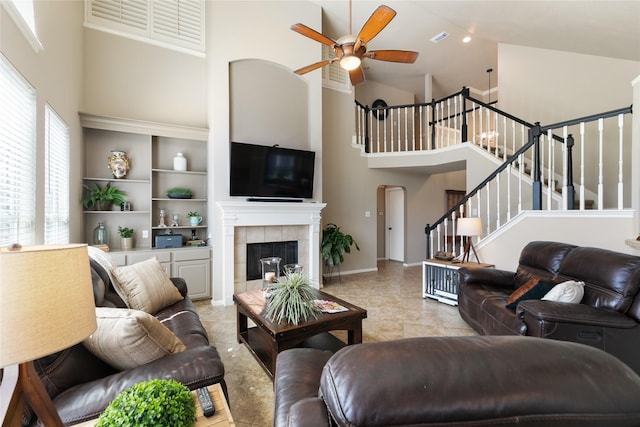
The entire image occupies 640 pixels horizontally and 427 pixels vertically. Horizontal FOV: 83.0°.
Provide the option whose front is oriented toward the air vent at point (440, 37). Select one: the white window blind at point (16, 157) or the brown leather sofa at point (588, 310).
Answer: the white window blind

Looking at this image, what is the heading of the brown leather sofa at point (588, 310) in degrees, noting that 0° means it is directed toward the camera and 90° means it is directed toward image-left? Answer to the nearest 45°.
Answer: approximately 45°

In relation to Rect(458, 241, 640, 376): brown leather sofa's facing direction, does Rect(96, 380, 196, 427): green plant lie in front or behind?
in front

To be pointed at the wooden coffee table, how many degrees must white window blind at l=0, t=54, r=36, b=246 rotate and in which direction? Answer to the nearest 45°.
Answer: approximately 45° to its right

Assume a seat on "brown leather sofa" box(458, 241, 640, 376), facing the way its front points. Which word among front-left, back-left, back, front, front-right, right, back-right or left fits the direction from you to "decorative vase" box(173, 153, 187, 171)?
front-right

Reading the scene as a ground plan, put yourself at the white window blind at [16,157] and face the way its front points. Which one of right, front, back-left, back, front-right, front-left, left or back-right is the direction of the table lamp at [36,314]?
right

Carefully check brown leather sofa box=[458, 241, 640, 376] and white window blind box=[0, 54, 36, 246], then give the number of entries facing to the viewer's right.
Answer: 1

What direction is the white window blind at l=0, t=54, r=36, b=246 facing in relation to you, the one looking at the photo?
facing to the right of the viewer

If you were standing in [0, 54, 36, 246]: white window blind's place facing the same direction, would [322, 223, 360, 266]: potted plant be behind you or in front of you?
in front

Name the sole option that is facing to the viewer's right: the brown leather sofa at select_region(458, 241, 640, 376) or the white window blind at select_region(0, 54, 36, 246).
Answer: the white window blind

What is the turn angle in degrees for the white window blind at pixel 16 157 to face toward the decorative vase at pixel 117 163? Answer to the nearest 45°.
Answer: approximately 45° to its left
